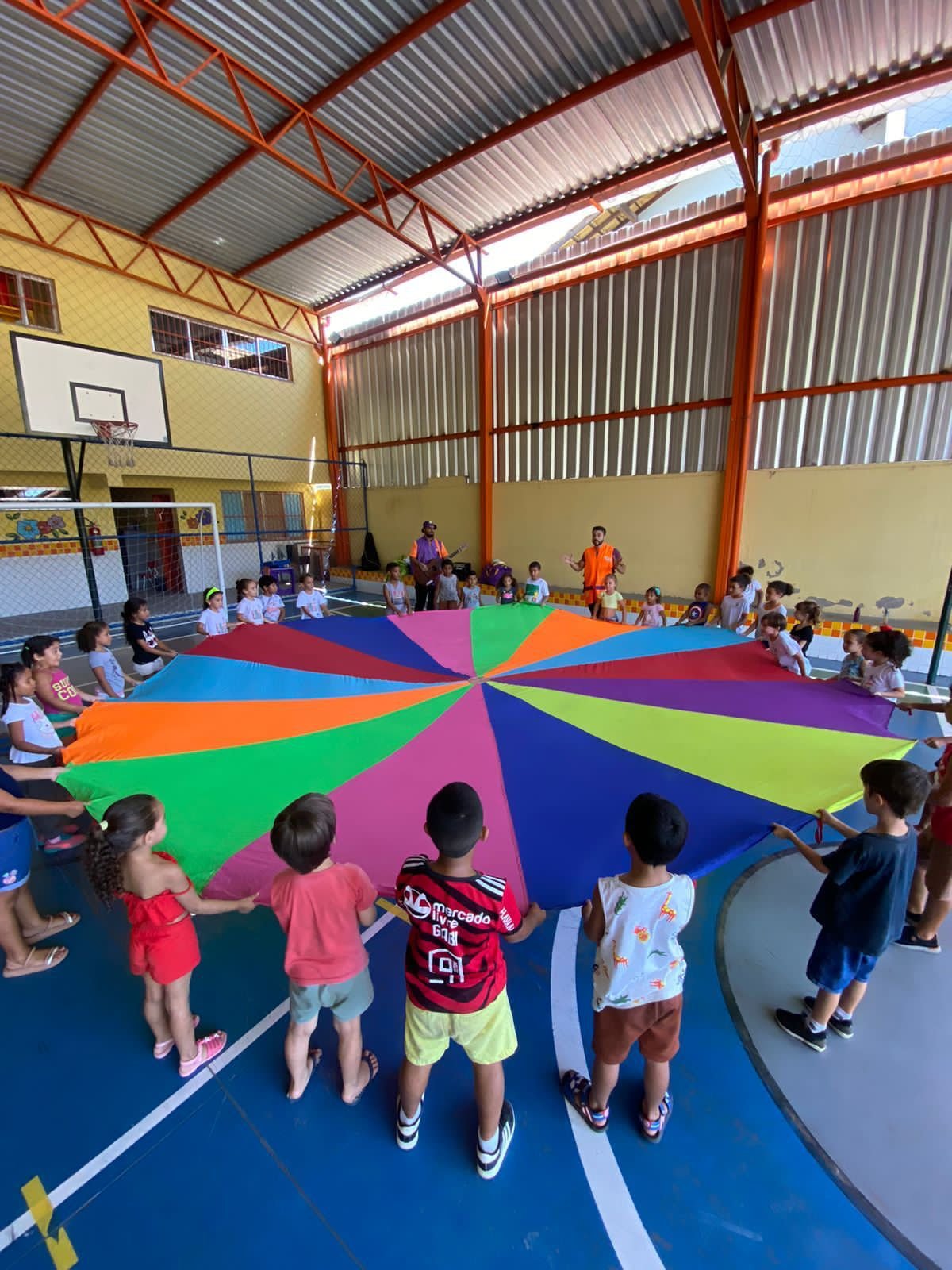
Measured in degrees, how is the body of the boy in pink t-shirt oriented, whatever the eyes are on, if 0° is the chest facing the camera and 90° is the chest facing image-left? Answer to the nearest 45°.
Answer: approximately 180°

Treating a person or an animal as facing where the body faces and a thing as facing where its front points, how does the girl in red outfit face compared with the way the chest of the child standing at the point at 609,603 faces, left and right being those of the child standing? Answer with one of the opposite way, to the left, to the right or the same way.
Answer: the opposite way

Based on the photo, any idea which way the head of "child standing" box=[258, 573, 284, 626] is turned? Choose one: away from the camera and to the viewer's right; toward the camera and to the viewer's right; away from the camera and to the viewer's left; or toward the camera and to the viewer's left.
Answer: toward the camera and to the viewer's right

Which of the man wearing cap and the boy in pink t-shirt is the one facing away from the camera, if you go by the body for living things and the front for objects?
the boy in pink t-shirt

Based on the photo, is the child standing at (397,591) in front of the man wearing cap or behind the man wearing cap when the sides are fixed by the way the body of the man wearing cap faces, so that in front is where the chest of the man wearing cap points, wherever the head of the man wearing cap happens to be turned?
in front

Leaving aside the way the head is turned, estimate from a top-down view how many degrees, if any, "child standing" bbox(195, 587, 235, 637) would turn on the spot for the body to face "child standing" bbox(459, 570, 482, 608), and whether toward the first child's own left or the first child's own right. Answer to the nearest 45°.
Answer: approximately 45° to the first child's own left

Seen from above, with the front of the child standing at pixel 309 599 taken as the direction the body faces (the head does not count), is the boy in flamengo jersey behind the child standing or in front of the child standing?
in front

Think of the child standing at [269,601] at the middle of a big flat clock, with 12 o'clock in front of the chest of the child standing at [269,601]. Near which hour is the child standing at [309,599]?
the child standing at [309,599] is roughly at 9 o'clock from the child standing at [269,601].

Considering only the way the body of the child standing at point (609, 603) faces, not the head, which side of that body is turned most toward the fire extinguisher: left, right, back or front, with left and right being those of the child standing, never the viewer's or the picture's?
right
